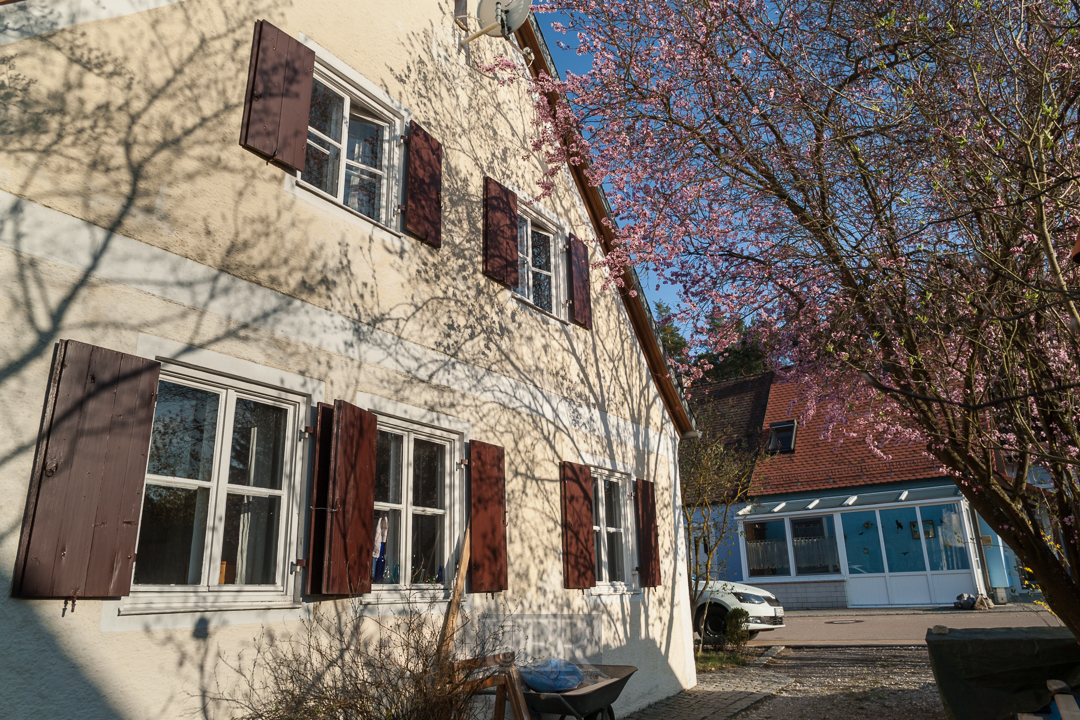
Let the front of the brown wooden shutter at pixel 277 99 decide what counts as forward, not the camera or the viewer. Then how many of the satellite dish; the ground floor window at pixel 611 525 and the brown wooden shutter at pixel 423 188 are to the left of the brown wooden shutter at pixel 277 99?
3

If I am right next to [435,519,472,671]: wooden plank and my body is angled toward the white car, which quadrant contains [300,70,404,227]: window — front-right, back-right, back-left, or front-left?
back-left

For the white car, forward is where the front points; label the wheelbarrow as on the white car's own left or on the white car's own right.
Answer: on the white car's own right

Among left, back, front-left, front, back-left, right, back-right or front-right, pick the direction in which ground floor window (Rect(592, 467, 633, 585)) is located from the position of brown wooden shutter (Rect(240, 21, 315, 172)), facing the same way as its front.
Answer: left

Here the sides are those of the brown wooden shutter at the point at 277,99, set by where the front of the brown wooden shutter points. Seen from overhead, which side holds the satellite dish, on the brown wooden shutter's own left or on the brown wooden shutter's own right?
on the brown wooden shutter's own left

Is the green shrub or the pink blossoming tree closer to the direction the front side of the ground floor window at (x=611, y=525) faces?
the pink blossoming tree

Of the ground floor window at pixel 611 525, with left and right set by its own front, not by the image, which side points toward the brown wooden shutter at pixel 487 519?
right

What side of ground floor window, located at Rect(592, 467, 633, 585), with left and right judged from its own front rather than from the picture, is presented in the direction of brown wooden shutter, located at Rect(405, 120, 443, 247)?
right

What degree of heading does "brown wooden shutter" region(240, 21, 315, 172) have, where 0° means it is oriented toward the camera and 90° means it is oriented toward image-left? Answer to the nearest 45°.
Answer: approximately 315°
